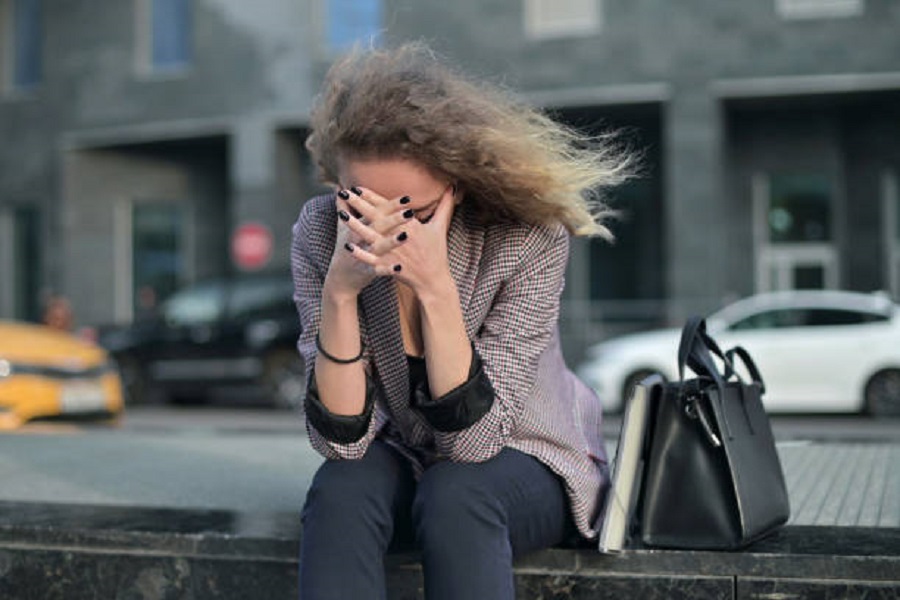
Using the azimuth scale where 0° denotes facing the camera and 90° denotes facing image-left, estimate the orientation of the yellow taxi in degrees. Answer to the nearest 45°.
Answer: approximately 315°

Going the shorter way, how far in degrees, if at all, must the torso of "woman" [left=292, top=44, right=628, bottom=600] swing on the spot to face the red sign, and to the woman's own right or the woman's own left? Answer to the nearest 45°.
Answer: approximately 135° to the woman's own right

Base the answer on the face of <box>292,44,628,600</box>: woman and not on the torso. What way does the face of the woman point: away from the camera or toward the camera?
toward the camera

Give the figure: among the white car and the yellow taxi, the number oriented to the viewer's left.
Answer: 1

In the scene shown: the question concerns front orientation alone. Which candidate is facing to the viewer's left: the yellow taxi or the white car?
the white car

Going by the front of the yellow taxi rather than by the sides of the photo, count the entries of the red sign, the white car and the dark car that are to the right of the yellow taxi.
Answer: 0

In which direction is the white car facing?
to the viewer's left

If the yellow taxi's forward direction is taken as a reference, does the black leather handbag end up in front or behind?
in front

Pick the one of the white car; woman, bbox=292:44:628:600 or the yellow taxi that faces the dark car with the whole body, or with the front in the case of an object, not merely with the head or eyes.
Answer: the white car

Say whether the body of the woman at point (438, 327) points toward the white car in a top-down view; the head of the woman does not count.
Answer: no

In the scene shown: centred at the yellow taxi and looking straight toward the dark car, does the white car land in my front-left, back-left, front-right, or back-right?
front-right

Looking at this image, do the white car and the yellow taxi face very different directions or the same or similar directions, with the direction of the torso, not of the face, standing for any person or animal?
very different directions

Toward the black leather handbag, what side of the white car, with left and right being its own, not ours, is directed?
left

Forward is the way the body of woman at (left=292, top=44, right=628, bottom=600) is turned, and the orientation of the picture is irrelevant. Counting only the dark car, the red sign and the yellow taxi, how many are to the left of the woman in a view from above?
0

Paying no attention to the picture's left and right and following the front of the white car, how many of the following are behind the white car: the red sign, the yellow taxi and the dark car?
0

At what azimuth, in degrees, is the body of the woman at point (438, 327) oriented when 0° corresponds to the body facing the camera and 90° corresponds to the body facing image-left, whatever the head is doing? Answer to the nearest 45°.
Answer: approximately 45°

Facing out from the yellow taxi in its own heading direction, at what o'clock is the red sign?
The red sign is roughly at 8 o'clock from the yellow taxi.

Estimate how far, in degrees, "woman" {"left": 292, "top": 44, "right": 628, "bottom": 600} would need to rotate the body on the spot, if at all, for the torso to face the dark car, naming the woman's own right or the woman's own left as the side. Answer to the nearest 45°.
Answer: approximately 135° to the woman's own right

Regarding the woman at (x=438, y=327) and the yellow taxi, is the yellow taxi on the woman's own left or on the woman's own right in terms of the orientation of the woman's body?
on the woman's own right

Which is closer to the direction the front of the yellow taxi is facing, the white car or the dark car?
the white car
